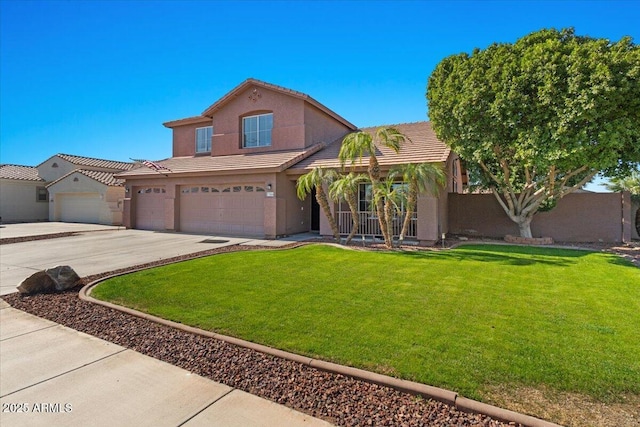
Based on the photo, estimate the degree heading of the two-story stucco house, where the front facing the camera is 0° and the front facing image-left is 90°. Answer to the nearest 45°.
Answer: approximately 45°

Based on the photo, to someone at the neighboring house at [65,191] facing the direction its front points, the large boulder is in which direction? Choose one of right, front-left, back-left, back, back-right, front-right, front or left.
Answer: front-left

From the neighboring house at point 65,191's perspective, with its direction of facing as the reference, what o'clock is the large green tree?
The large green tree is roughly at 10 o'clock from the neighboring house.

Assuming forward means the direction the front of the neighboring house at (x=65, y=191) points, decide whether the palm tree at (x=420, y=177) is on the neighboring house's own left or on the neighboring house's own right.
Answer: on the neighboring house's own left

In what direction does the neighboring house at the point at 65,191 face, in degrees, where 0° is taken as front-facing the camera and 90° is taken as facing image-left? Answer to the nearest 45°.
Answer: approximately 45°

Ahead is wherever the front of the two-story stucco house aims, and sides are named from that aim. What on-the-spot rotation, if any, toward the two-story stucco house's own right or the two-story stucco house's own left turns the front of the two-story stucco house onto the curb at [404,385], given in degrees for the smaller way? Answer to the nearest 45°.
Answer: approximately 45° to the two-story stucco house's own left

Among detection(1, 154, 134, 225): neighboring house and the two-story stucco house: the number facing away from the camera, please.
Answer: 0

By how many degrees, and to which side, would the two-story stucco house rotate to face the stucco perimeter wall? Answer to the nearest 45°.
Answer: approximately 135° to its left

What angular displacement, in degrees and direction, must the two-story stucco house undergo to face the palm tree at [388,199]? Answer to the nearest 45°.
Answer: approximately 90° to its left

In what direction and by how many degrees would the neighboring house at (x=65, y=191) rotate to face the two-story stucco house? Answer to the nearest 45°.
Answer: approximately 90° to its left
